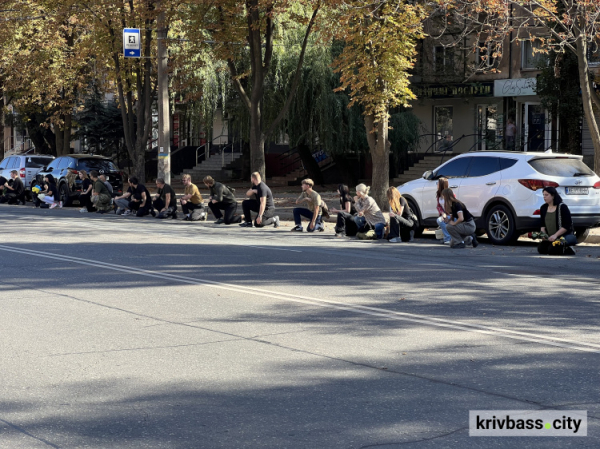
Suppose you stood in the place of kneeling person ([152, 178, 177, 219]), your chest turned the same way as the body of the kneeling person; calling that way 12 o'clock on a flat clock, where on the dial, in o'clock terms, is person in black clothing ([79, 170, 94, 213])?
The person in black clothing is roughly at 2 o'clock from the kneeling person.

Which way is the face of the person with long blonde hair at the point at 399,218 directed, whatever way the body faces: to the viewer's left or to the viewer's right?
to the viewer's left

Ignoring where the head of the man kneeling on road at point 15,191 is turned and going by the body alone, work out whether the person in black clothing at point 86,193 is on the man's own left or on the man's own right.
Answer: on the man's own left

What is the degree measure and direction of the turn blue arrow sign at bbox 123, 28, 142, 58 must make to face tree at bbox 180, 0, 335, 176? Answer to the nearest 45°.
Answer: approximately 90° to its left

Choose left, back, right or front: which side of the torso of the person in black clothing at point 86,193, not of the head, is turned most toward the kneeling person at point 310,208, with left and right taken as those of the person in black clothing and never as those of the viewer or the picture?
left

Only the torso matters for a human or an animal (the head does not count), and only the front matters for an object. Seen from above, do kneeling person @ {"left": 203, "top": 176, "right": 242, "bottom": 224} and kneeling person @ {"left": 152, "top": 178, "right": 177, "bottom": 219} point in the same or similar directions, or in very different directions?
same or similar directions

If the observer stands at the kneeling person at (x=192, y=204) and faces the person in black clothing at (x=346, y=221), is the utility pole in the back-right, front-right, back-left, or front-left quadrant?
back-left

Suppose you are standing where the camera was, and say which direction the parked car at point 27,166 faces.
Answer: facing away from the viewer and to the left of the viewer

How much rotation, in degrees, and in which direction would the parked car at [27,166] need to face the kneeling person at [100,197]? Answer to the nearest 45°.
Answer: approximately 135° to its left

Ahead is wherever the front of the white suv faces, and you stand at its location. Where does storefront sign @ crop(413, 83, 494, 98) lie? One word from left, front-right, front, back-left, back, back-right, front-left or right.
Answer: front-right

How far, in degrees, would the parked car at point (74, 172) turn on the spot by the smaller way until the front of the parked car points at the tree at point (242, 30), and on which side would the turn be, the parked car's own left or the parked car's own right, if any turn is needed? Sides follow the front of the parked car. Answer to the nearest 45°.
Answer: approximately 180°
